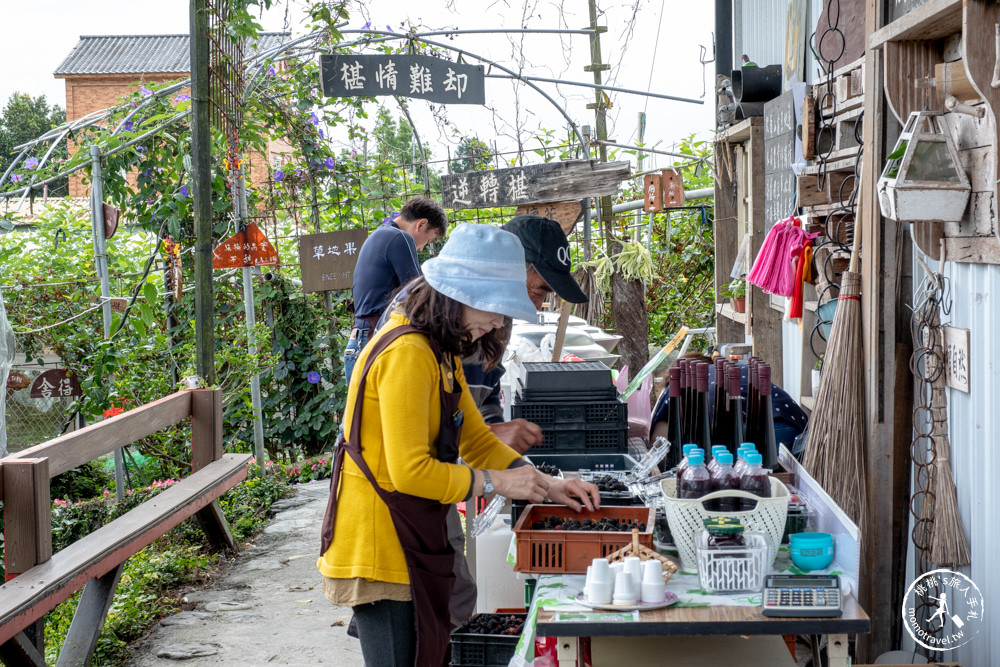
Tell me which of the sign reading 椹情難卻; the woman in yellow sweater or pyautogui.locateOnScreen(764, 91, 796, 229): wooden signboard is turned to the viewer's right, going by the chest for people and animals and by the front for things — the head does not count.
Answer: the woman in yellow sweater

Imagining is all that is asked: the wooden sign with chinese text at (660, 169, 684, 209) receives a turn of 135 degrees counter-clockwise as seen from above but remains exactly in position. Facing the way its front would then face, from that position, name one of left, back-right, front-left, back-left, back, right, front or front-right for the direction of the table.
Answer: back-right

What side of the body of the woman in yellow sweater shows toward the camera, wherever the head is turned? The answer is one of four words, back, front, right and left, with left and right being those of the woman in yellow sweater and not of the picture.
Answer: right

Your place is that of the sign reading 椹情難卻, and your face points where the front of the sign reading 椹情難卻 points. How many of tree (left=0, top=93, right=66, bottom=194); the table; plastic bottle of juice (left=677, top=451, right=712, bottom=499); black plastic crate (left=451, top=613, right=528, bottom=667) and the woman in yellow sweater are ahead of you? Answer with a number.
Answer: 4

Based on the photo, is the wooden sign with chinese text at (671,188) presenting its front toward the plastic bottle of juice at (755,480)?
yes

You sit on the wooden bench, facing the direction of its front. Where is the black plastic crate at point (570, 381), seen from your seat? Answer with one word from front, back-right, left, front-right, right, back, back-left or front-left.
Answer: front

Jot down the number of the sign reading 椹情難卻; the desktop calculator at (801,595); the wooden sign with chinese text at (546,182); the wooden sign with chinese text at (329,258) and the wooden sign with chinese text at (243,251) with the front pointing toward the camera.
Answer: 5

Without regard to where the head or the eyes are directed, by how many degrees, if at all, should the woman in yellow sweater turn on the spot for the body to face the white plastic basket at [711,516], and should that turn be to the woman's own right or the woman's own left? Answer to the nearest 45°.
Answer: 0° — they already face it

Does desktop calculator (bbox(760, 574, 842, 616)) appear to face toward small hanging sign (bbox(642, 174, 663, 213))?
no

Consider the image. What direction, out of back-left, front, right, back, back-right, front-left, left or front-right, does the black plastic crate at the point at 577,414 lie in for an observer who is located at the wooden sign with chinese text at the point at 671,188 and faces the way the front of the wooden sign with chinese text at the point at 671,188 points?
front

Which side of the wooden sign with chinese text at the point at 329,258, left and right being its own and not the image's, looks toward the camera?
front

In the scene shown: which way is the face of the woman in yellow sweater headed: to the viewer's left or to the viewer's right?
to the viewer's right

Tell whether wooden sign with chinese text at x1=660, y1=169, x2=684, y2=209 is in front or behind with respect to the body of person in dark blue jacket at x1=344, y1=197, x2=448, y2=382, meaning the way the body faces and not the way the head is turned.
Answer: in front

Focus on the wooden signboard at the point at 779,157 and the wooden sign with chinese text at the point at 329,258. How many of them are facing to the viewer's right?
0

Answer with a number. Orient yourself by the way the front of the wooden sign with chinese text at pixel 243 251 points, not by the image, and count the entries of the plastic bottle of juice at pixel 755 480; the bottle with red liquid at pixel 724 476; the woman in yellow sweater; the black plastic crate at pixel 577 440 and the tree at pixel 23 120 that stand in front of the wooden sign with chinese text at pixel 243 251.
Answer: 4

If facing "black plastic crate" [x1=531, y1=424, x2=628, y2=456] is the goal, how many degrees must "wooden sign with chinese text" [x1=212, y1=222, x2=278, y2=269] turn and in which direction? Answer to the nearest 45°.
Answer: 0° — it already faces it

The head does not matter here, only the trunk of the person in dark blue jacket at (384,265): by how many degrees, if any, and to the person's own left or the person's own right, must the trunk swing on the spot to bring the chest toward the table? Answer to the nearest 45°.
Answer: approximately 135° to the person's own right

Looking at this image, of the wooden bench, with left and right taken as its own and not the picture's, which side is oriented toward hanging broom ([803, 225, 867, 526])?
front

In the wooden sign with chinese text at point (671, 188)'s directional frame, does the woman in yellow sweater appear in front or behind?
in front

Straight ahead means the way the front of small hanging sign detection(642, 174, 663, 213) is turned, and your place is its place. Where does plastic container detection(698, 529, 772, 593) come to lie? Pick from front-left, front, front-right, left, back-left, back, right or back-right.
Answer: front
